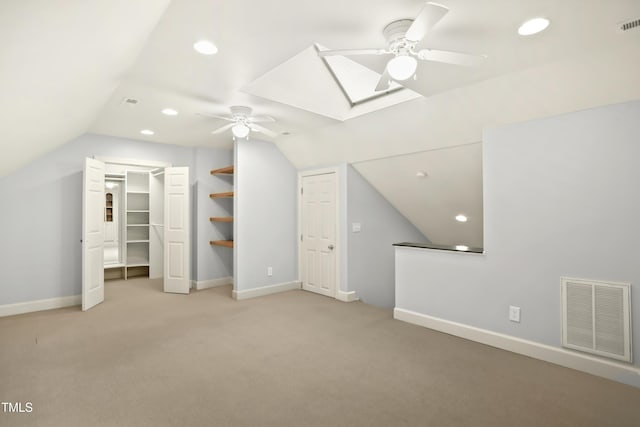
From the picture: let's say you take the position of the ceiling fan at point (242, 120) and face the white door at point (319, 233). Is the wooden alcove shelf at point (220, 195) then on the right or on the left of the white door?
left

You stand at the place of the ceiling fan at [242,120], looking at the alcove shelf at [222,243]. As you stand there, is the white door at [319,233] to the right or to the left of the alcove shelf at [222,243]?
right

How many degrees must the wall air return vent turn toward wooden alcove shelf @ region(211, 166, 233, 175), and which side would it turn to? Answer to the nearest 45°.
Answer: approximately 45° to its right

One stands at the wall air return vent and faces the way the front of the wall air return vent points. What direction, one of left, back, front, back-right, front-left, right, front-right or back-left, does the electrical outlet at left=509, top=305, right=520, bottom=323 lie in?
front-right

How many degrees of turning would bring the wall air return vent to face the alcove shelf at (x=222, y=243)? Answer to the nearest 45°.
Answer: approximately 45° to its right

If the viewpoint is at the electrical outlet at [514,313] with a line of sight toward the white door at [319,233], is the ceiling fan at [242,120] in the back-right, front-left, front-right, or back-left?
front-left

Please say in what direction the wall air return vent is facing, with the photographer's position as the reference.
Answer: facing the viewer and to the left of the viewer

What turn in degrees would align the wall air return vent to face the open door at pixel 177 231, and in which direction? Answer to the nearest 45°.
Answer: approximately 45° to its right

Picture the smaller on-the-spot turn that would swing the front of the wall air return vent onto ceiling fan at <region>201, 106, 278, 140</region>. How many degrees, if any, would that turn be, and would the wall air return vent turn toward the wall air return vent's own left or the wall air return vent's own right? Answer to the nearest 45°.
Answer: approximately 45° to the wall air return vent's own right

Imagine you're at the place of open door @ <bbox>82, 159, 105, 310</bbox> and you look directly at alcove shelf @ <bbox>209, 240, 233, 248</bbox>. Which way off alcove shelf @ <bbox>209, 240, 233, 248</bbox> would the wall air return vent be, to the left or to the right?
right

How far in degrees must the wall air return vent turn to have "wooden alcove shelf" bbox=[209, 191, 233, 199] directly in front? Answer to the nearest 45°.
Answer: approximately 45° to its right
